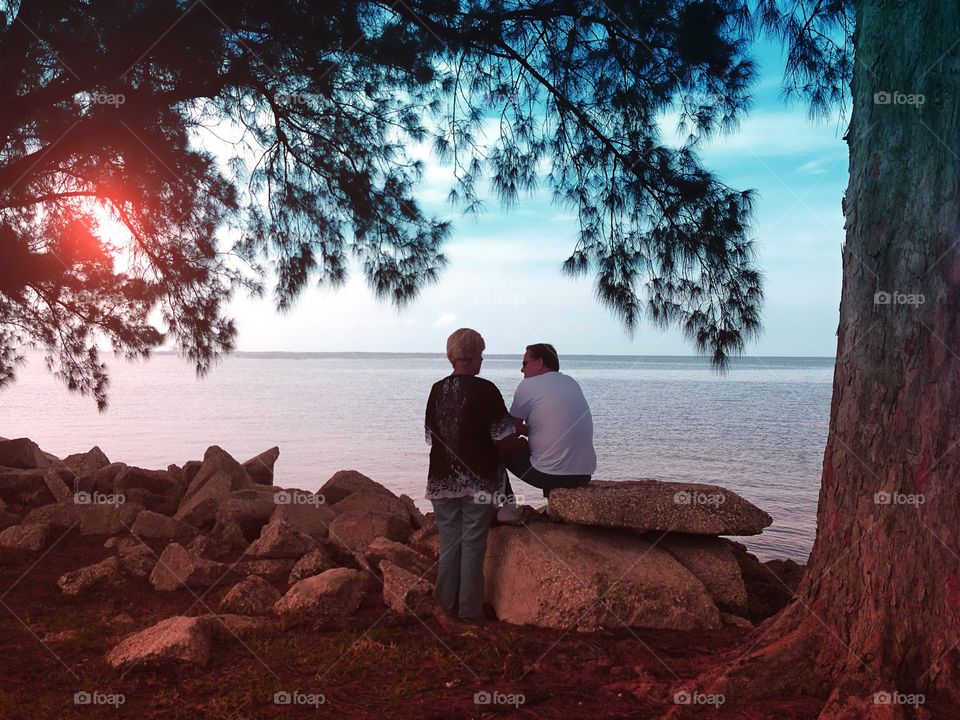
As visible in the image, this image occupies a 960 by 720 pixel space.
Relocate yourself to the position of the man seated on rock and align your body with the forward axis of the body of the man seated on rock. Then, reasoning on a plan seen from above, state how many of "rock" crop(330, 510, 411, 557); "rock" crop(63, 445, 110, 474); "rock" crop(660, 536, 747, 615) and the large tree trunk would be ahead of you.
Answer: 2

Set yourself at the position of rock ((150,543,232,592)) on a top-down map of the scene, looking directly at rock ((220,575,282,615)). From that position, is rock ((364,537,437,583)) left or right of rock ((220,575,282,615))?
left

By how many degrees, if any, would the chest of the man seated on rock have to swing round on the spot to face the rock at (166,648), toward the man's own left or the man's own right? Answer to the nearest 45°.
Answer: approximately 90° to the man's own left

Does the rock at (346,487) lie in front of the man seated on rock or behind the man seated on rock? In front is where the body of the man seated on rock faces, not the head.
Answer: in front

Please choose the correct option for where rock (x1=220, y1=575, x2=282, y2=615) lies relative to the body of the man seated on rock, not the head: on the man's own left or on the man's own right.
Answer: on the man's own left

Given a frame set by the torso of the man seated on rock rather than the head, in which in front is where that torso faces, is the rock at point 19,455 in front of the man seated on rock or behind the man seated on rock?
in front

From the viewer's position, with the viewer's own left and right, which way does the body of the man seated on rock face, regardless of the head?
facing away from the viewer and to the left of the viewer

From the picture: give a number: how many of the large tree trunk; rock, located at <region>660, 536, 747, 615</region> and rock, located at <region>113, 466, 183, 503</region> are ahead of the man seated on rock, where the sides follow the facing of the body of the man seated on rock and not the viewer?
1

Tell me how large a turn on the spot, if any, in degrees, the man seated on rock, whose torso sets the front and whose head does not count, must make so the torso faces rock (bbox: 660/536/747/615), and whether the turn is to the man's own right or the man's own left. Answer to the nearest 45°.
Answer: approximately 135° to the man's own right

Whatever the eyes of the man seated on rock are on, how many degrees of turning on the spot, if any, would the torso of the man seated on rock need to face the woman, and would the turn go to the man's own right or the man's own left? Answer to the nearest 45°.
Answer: approximately 90° to the man's own left
